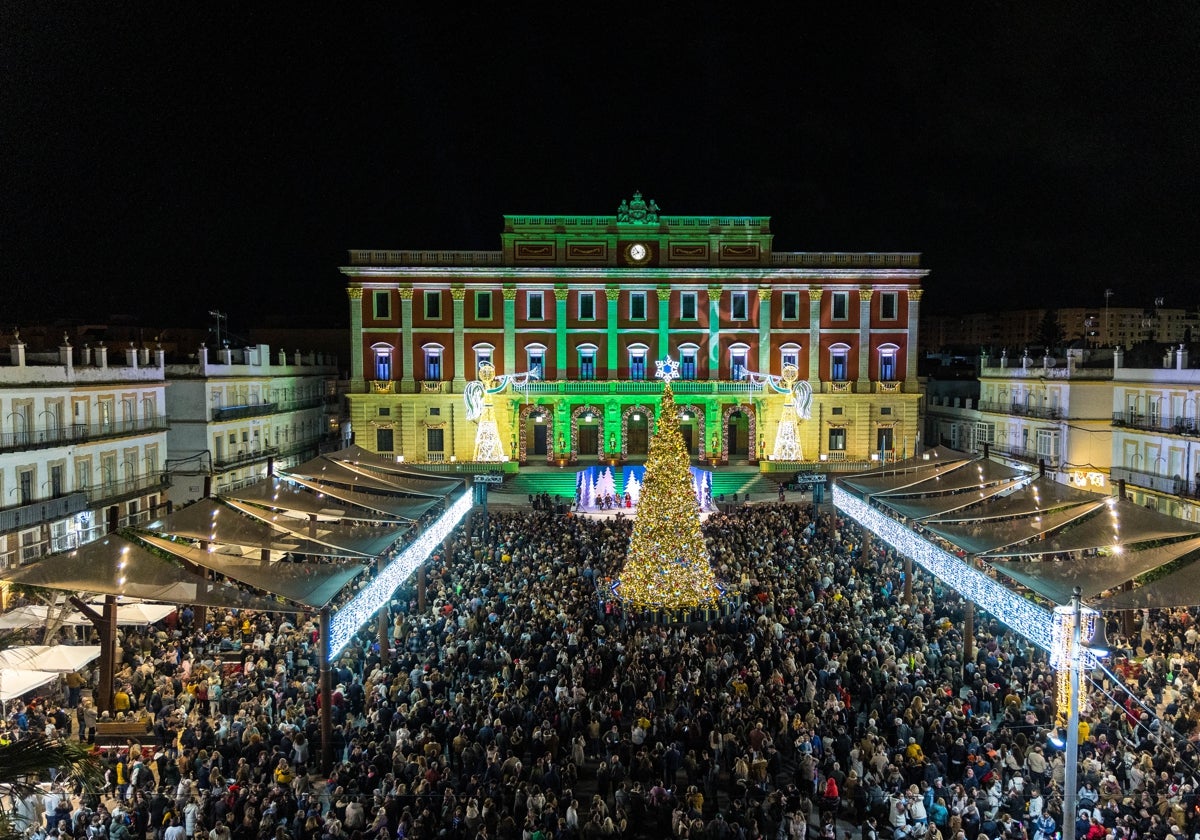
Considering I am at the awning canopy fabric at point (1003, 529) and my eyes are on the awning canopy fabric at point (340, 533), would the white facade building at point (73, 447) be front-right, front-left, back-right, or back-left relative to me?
front-right

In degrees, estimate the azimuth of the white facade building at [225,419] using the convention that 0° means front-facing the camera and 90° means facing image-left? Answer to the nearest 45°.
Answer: approximately 315°

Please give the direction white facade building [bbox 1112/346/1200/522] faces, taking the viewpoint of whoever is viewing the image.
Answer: facing the viewer and to the left of the viewer

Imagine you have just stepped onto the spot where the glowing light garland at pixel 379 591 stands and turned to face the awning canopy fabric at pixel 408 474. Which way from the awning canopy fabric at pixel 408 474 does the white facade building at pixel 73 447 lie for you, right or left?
left

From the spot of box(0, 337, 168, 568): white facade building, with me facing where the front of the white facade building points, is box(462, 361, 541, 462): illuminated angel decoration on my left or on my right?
on my left

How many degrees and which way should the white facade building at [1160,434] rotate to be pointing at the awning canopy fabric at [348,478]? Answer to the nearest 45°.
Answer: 0° — it already faces it

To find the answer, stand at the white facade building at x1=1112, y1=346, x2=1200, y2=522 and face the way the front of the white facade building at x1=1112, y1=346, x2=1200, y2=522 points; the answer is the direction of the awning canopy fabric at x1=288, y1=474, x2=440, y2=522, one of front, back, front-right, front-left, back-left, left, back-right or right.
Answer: front

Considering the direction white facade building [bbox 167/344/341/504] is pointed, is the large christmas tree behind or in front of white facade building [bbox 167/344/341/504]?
in front

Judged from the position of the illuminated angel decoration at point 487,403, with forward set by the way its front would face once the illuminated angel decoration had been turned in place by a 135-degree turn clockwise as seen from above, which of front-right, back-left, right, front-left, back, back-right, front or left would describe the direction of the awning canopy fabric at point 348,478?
front-left

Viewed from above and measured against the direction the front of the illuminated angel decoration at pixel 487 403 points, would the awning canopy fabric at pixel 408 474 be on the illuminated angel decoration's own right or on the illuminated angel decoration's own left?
on the illuminated angel decoration's own right

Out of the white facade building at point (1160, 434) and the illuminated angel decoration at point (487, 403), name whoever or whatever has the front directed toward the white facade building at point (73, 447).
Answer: the white facade building at point (1160, 434)

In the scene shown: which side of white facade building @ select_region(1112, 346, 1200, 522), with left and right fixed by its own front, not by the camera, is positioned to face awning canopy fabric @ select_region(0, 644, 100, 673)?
front
